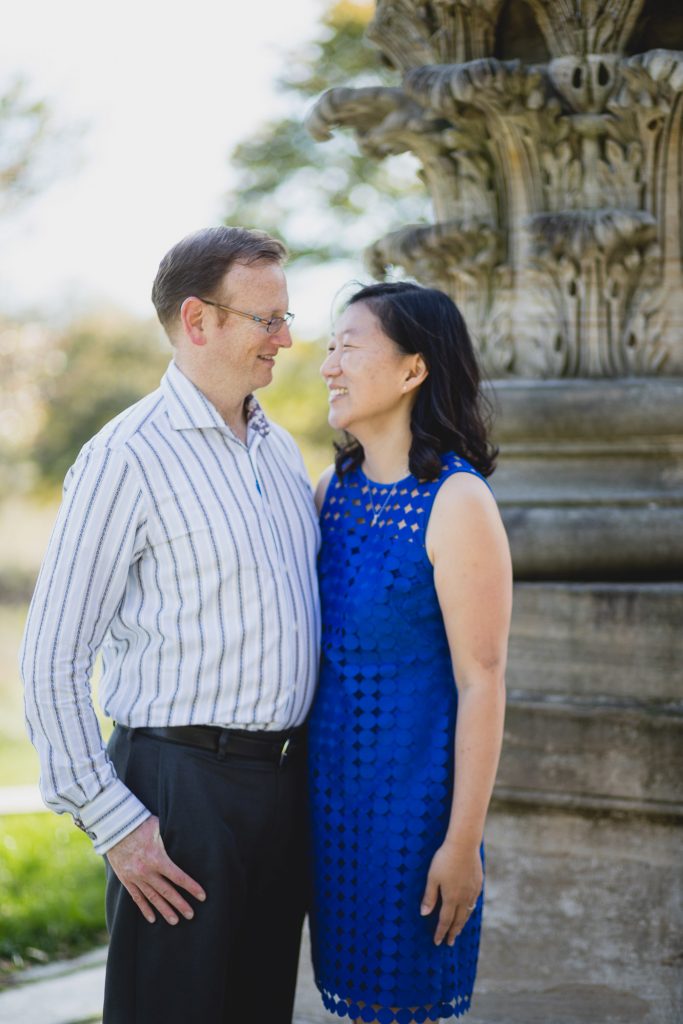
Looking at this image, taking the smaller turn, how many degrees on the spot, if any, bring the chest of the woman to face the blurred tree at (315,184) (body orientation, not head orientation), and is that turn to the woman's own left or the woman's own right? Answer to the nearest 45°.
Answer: approximately 135° to the woman's own right

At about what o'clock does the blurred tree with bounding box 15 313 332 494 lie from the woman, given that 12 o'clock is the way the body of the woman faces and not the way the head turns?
The blurred tree is roughly at 4 o'clock from the woman.

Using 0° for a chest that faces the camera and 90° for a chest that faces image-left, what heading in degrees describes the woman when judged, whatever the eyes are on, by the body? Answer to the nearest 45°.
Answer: approximately 45°

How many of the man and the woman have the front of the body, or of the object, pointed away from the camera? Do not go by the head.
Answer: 0

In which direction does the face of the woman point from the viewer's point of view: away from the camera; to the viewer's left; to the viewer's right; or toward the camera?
to the viewer's left

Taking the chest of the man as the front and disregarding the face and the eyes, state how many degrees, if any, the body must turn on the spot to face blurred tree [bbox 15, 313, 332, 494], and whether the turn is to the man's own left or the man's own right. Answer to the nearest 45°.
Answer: approximately 135° to the man's own left

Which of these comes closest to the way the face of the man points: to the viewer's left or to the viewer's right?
to the viewer's right

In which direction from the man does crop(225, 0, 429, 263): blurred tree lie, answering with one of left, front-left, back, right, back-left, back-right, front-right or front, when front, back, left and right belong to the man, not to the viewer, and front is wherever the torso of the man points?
back-left
